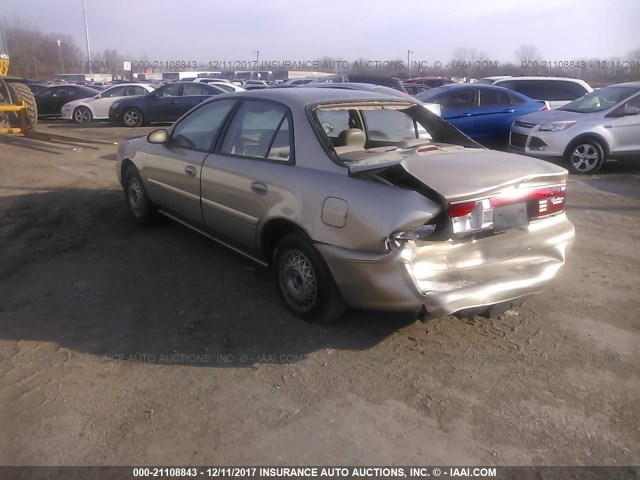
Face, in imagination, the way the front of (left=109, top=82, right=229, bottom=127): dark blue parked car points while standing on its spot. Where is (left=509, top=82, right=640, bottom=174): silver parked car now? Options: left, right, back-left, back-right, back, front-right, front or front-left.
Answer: back-left

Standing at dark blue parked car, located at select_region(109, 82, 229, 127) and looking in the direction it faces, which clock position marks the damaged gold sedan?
The damaged gold sedan is roughly at 9 o'clock from the dark blue parked car.

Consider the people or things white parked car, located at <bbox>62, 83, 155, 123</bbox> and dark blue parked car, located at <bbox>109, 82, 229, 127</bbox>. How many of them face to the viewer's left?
2

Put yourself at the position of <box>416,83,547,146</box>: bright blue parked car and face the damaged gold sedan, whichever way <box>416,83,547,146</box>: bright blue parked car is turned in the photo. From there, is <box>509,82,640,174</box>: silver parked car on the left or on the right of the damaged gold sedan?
left

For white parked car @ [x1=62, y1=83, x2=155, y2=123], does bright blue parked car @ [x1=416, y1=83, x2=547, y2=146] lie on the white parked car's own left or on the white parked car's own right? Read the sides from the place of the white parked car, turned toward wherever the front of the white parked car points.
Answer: on the white parked car's own left

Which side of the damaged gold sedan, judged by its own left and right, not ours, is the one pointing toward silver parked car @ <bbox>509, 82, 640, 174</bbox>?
right

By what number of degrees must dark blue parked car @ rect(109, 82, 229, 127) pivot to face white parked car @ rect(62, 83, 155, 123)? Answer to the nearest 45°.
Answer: approximately 45° to its right

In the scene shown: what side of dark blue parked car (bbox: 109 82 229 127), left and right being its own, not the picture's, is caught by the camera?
left

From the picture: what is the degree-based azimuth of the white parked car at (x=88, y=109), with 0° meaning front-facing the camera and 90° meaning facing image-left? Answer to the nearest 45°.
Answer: approximately 90°

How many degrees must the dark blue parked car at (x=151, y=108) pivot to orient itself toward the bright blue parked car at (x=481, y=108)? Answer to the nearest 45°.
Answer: approximately 135° to its left

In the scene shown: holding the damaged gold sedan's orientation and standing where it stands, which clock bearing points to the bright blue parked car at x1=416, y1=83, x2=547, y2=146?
The bright blue parked car is roughly at 2 o'clock from the damaged gold sedan.

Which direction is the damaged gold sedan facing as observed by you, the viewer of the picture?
facing away from the viewer and to the left of the viewer

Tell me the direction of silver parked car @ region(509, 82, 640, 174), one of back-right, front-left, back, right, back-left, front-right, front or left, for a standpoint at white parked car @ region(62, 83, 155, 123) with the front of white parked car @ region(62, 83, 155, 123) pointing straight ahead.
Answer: back-left
